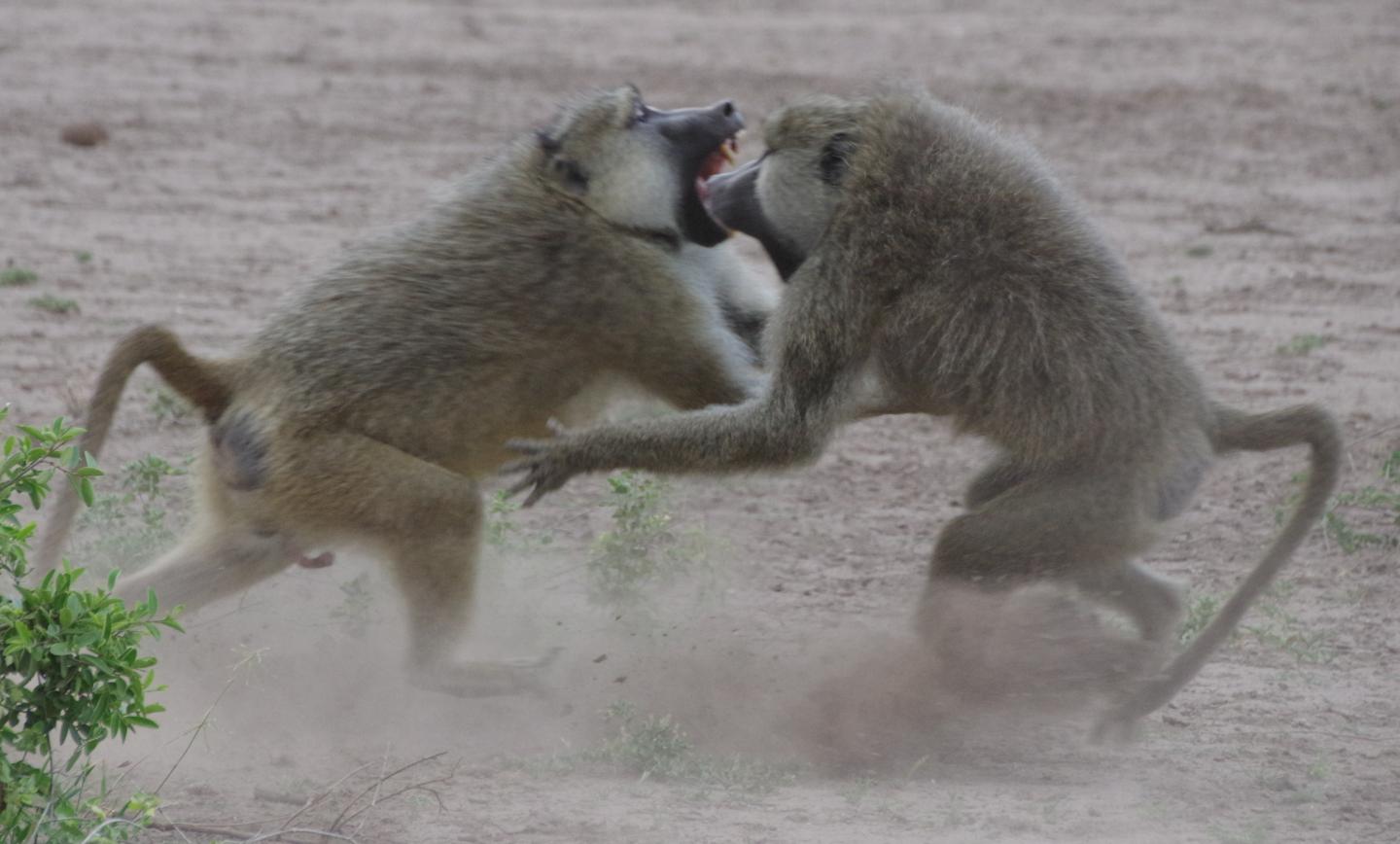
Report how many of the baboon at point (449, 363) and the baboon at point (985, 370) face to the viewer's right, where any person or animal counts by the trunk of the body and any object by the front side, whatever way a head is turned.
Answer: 1

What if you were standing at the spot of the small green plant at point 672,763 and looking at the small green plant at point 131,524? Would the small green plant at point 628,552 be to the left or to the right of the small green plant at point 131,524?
right

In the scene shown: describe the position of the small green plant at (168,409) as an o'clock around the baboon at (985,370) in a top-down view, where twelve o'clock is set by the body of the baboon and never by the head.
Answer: The small green plant is roughly at 1 o'clock from the baboon.

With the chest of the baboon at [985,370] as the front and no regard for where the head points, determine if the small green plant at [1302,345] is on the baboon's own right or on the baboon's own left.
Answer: on the baboon's own right

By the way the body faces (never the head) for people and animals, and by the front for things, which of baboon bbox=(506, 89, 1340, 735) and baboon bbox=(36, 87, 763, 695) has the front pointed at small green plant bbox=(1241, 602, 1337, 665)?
baboon bbox=(36, 87, 763, 695)

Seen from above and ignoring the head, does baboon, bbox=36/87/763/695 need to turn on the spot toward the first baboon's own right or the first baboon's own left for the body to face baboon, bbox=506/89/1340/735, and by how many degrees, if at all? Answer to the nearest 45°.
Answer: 0° — it already faces it

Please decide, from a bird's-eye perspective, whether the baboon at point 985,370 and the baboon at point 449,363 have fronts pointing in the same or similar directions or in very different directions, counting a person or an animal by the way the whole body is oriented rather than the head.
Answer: very different directions

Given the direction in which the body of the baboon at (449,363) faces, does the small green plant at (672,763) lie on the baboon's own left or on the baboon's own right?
on the baboon's own right

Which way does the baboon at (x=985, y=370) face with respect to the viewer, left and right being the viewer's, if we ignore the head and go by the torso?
facing to the left of the viewer

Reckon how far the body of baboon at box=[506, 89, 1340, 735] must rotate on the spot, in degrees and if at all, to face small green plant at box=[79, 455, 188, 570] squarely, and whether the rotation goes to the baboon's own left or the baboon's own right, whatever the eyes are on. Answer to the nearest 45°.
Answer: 0° — it already faces it

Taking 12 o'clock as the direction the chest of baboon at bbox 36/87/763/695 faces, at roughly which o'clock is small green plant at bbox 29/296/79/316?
The small green plant is roughly at 8 o'clock from the baboon.

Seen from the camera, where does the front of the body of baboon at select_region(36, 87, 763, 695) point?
to the viewer's right

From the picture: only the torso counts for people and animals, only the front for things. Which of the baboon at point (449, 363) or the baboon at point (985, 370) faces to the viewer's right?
the baboon at point (449, 363)
